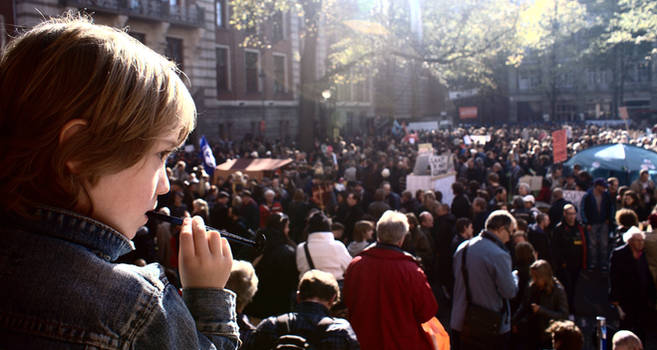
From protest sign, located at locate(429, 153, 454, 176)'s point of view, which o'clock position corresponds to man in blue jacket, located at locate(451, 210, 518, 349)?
The man in blue jacket is roughly at 12 o'clock from the protest sign.

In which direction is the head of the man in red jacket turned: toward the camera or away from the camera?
away from the camera

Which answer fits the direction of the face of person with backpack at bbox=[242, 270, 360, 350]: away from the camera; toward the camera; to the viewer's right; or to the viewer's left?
away from the camera

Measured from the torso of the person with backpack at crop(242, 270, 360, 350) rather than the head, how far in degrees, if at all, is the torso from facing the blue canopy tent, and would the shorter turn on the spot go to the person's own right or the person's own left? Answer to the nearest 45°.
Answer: approximately 45° to the person's own right

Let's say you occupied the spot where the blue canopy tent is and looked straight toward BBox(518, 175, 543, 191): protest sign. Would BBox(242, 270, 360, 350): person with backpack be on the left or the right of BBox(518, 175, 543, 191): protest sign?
left

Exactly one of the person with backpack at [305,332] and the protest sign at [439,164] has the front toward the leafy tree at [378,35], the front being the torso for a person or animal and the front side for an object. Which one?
the person with backpack

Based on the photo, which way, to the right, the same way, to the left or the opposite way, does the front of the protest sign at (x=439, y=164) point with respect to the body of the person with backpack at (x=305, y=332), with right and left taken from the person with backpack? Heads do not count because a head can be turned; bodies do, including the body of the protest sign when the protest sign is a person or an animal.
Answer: the opposite way

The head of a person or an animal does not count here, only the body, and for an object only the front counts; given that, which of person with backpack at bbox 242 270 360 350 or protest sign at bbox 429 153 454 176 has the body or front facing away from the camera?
the person with backpack

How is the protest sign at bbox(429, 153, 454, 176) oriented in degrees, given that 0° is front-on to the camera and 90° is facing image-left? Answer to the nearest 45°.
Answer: approximately 0°

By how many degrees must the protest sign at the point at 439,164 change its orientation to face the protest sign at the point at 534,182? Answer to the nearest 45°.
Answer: approximately 90° to its left

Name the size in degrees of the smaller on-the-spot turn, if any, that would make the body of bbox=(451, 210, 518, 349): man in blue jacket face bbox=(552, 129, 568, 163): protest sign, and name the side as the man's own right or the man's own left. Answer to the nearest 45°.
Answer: approximately 45° to the man's own left

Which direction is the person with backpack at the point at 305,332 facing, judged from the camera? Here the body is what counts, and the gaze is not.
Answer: away from the camera

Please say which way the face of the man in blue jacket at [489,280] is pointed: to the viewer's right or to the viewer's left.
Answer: to the viewer's right

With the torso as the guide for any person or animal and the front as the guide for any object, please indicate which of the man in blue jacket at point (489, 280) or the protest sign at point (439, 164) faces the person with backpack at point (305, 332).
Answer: the protest sign

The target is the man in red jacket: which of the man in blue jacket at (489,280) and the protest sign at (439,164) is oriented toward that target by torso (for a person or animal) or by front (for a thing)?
the protest sign
